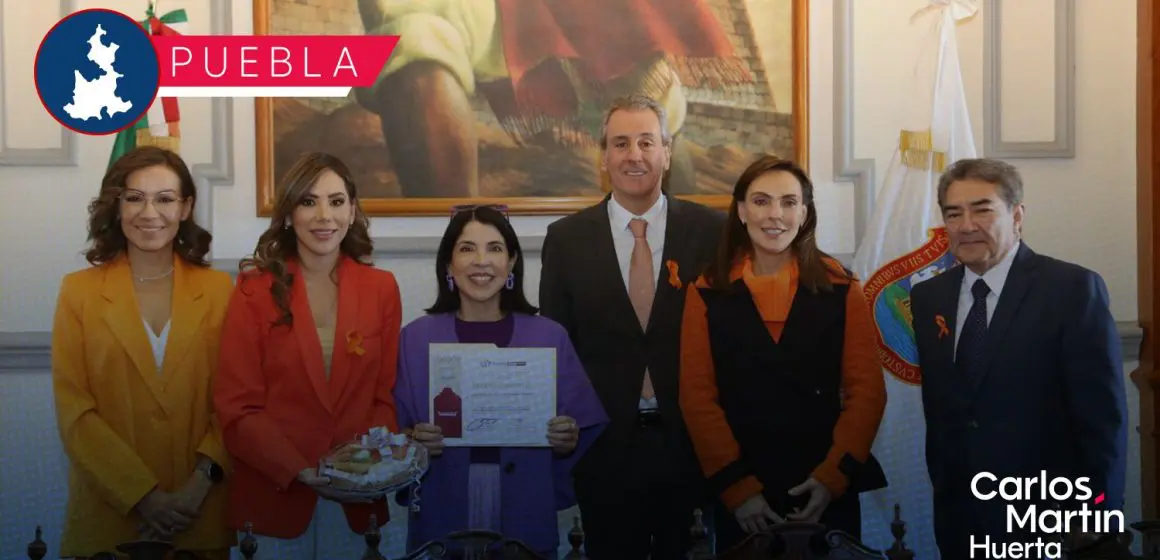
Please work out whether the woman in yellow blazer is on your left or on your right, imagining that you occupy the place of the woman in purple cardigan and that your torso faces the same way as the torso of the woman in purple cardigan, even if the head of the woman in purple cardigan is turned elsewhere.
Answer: on your right

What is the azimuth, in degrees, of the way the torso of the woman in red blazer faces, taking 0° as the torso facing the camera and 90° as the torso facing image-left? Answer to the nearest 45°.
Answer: approximately 0°

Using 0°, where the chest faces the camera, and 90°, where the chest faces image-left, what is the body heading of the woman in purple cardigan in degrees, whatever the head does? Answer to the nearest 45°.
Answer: approximately 0°

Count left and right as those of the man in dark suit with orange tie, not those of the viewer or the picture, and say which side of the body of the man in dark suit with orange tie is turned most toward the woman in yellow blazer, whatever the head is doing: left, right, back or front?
right

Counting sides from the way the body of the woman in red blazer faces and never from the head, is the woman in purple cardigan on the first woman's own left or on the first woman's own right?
on the first woman's own left

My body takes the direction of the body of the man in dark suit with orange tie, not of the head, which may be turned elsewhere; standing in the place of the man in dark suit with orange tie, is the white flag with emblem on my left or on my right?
on my left

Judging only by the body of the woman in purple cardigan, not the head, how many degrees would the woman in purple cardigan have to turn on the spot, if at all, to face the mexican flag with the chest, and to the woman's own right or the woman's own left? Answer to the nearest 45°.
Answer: approximately 135° to the woman's own right

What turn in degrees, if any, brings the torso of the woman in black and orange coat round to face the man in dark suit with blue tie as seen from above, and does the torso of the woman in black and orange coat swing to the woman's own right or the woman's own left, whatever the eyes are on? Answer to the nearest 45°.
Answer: approximately 90° to the woman's own left

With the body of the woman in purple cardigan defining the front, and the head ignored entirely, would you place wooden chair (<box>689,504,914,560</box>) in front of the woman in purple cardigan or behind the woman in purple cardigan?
in front
